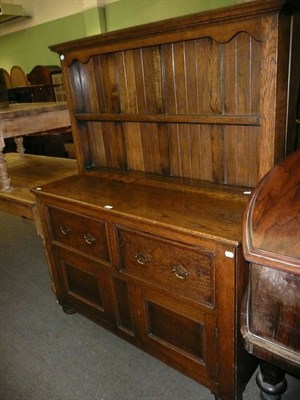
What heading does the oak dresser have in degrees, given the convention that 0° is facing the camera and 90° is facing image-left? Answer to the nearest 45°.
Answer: approximately 45°

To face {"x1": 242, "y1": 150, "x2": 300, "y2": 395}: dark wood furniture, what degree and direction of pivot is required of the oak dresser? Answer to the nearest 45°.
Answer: approximately 45° to its left
